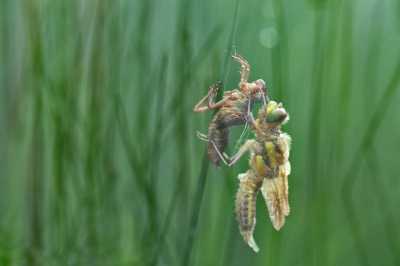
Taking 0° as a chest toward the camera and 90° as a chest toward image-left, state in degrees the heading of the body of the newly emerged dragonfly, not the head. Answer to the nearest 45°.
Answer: approximately 90°
